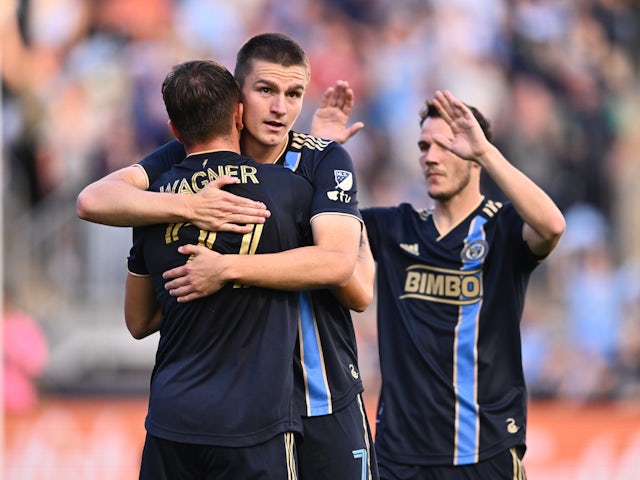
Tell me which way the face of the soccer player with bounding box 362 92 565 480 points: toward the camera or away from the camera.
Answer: toward the camera

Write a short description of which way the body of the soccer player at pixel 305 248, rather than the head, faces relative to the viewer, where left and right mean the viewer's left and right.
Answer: facing the viewer and to the left of the viewer

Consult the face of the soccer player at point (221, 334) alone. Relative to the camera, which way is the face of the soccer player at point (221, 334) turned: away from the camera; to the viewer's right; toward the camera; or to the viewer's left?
away from the camera

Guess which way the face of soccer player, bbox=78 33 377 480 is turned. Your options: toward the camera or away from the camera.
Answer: toward the camera
